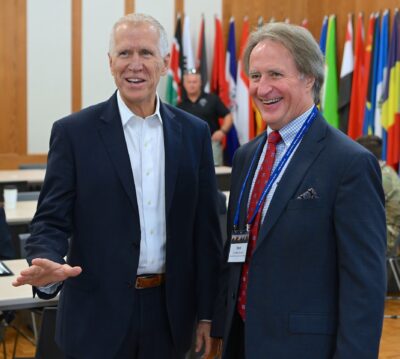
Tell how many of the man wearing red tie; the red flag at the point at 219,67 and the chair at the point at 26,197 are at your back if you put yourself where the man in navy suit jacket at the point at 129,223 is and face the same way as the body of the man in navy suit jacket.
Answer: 2

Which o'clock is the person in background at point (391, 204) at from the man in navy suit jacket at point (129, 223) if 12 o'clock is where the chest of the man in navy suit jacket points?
The person in background is roughly at 7 o'clock from the man in navy suit jacket.

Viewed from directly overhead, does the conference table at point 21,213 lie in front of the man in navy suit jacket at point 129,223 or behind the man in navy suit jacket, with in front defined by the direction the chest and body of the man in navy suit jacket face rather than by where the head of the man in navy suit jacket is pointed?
behind

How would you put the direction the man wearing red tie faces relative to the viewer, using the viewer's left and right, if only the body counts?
facing the viewer and to the left of the viewer

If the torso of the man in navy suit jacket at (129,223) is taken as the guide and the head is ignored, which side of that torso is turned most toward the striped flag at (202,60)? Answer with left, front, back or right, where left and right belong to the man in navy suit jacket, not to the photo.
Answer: back

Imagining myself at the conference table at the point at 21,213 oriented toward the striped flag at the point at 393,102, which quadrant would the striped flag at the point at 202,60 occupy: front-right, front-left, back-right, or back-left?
front-left

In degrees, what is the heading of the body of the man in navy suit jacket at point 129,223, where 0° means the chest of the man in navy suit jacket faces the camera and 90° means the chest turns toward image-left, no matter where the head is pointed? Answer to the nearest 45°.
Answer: approximately 0°

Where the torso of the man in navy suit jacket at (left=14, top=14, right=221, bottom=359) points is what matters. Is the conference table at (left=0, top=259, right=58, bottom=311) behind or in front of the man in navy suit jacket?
behind

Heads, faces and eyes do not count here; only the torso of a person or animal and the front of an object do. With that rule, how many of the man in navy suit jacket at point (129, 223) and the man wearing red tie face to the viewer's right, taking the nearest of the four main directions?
0

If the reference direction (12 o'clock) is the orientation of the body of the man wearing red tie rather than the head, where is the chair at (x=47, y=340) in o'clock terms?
The chair is roughly at 3 o'clock from the man wearing red tie.

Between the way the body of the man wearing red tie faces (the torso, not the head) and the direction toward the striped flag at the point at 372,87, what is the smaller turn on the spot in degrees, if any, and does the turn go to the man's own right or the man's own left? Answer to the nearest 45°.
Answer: approximately 135° to the man's own right

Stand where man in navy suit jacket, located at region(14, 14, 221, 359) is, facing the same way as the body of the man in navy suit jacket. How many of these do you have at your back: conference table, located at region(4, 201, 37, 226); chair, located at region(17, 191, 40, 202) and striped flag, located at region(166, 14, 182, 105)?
3

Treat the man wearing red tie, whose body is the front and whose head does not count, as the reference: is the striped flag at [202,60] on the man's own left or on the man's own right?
on the man's own right

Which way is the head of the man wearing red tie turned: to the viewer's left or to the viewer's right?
to the viewer's left
